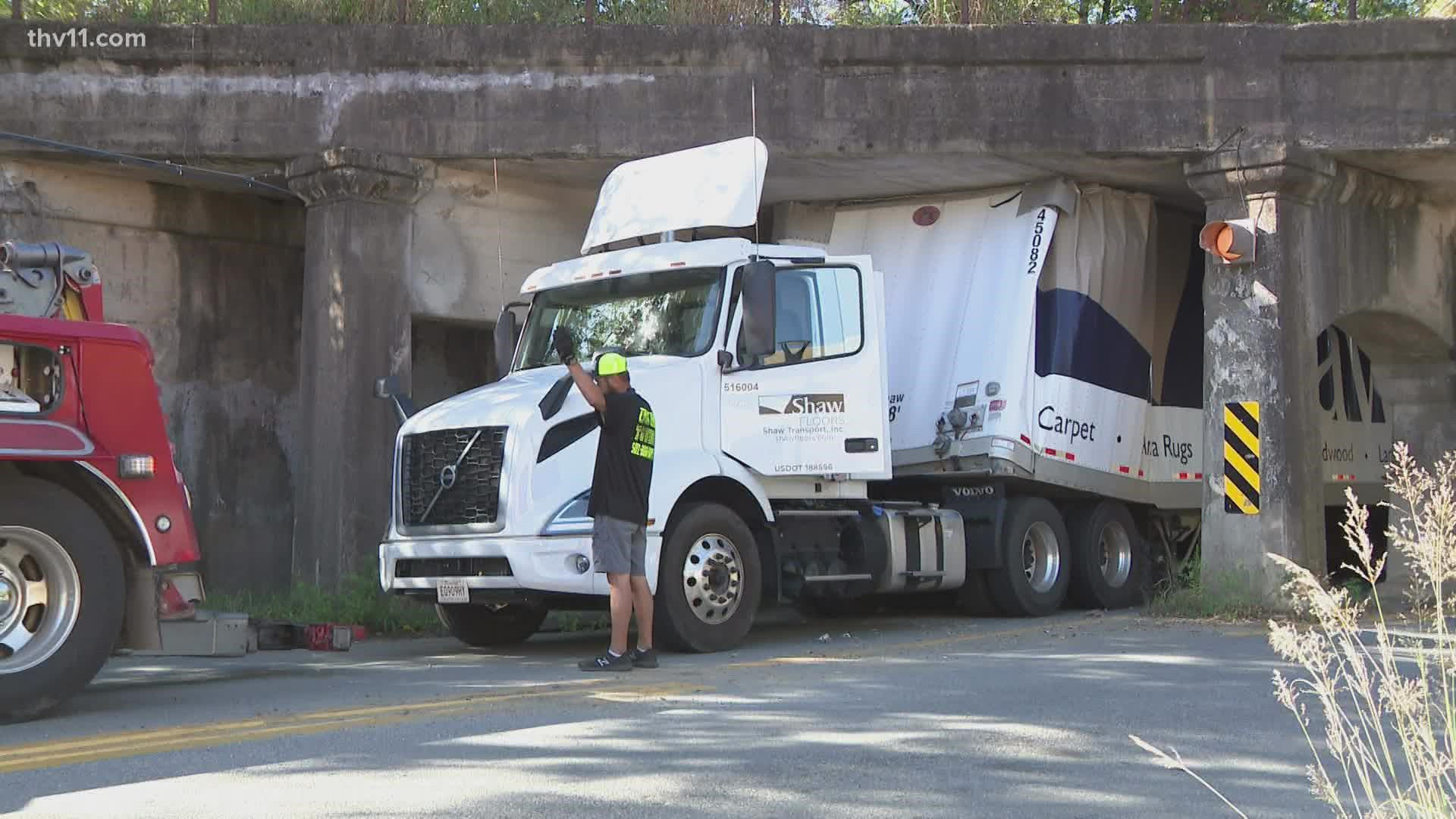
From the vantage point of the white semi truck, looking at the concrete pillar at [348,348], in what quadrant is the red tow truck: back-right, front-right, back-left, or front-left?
front-left

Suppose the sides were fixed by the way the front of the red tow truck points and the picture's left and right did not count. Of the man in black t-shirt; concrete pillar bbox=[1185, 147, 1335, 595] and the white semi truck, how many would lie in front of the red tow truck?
0

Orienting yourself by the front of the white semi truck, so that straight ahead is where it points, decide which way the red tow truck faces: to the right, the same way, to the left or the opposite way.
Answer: the same way

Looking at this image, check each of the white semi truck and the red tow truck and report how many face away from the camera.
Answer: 0

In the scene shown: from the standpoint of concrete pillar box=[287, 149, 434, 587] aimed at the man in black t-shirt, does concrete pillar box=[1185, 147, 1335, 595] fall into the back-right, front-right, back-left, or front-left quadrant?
front-left

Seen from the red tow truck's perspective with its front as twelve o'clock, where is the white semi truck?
The white semi truck is roughly at 5 o'clock from the red tow truck.

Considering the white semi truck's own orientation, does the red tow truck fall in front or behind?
in front

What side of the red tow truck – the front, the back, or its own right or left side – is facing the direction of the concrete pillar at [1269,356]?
back

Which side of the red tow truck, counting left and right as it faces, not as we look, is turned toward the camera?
left

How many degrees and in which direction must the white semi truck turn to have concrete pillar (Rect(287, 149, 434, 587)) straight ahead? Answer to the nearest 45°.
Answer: approximately 45° to its right

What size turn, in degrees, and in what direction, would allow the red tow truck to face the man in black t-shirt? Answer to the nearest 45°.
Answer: approximately 180°
